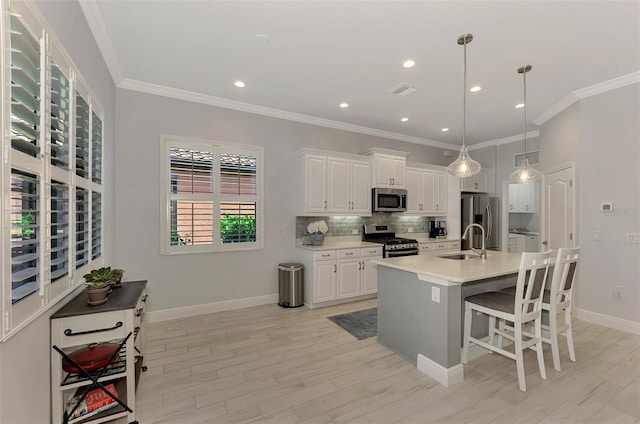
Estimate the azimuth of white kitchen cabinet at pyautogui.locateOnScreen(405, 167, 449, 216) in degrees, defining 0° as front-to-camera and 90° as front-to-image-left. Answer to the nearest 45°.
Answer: approximately 315°

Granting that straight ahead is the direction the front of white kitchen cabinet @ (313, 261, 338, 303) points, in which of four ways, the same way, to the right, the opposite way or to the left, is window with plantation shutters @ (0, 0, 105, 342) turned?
to the left

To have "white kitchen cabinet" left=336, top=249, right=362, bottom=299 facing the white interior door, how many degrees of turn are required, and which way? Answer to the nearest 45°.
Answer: approximately 45° to its left

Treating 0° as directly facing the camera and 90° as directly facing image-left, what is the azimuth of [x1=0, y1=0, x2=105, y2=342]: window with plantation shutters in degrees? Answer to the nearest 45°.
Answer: approximately 270°

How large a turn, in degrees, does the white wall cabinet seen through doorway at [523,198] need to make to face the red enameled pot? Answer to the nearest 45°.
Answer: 0° — it already faces it

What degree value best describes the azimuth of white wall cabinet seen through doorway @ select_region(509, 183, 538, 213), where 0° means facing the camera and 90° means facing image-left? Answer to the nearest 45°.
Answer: approximately 0°

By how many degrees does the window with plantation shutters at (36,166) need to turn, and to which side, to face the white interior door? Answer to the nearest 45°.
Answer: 0° — it already faces it

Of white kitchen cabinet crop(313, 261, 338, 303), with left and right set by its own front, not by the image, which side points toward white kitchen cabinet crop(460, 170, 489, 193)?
left

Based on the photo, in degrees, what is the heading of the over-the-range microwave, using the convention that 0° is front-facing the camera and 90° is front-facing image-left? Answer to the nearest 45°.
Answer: approximately 315°

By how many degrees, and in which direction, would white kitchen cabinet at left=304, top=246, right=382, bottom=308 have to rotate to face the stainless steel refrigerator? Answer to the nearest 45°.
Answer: approximately 90° to its left

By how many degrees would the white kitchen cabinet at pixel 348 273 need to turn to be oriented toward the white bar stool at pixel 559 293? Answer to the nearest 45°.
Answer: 0° — it already faces it

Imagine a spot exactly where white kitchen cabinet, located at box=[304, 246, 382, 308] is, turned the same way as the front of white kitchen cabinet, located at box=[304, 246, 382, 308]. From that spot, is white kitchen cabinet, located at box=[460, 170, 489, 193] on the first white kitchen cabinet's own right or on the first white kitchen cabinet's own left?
on the first white kitchen cabinet's own left

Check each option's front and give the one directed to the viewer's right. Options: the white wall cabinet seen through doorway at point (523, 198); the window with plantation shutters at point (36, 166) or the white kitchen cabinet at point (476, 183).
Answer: the window with plantation shutters

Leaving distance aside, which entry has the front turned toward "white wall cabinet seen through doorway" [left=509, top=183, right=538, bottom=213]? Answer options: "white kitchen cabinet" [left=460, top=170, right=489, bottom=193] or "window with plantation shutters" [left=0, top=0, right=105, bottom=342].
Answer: the window with plantation shutters
